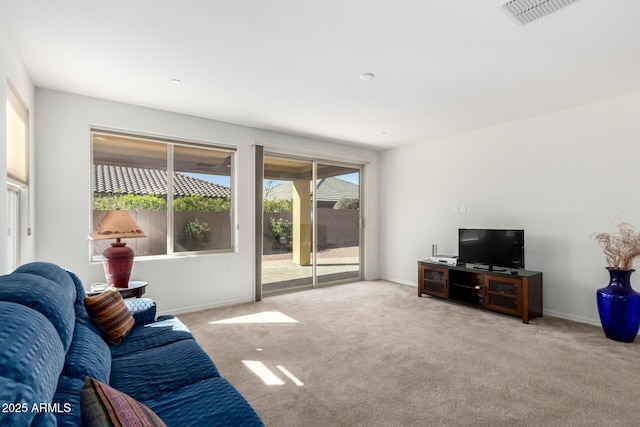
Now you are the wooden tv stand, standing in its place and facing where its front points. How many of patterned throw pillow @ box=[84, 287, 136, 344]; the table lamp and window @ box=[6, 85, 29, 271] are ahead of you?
3

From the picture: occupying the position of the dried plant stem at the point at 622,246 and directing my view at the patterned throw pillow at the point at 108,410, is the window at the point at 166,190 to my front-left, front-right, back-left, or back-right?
front-right

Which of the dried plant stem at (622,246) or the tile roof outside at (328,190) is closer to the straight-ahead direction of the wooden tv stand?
the tile roof outside

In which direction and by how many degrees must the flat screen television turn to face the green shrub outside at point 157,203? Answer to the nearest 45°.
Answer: approximately 45° to its right

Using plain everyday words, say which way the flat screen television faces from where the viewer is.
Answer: facing the viewer

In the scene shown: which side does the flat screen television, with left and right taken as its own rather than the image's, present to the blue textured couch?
front

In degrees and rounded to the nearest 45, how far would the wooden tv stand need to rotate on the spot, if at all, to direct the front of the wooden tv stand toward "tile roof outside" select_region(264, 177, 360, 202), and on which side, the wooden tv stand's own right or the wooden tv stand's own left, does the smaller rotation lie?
approximately 45° to the wooden tv stand's own right

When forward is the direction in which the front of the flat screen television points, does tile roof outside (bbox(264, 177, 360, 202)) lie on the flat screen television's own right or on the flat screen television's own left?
on the flat screen television's own right

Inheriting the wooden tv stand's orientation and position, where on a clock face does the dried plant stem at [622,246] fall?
The dried plant stem is roughly at 8 o'clock from the wooden tv stand.

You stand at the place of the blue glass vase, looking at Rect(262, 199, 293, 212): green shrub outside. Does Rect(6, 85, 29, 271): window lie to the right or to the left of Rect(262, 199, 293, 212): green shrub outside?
left

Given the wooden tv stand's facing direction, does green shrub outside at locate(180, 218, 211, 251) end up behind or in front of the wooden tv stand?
in front

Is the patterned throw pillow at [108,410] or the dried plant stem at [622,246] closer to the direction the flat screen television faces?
the patterned throw pillow

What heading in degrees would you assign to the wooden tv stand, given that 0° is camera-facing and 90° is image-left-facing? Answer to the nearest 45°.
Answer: approximately 45°

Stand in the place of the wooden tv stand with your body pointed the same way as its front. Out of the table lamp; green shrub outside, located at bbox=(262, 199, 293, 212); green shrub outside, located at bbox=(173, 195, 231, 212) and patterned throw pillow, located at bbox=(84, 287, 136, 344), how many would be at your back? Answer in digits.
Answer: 0

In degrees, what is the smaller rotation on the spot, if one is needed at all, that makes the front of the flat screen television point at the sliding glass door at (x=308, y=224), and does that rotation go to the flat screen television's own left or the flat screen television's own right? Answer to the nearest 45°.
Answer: approximately 90° to the flat screen television's own right
